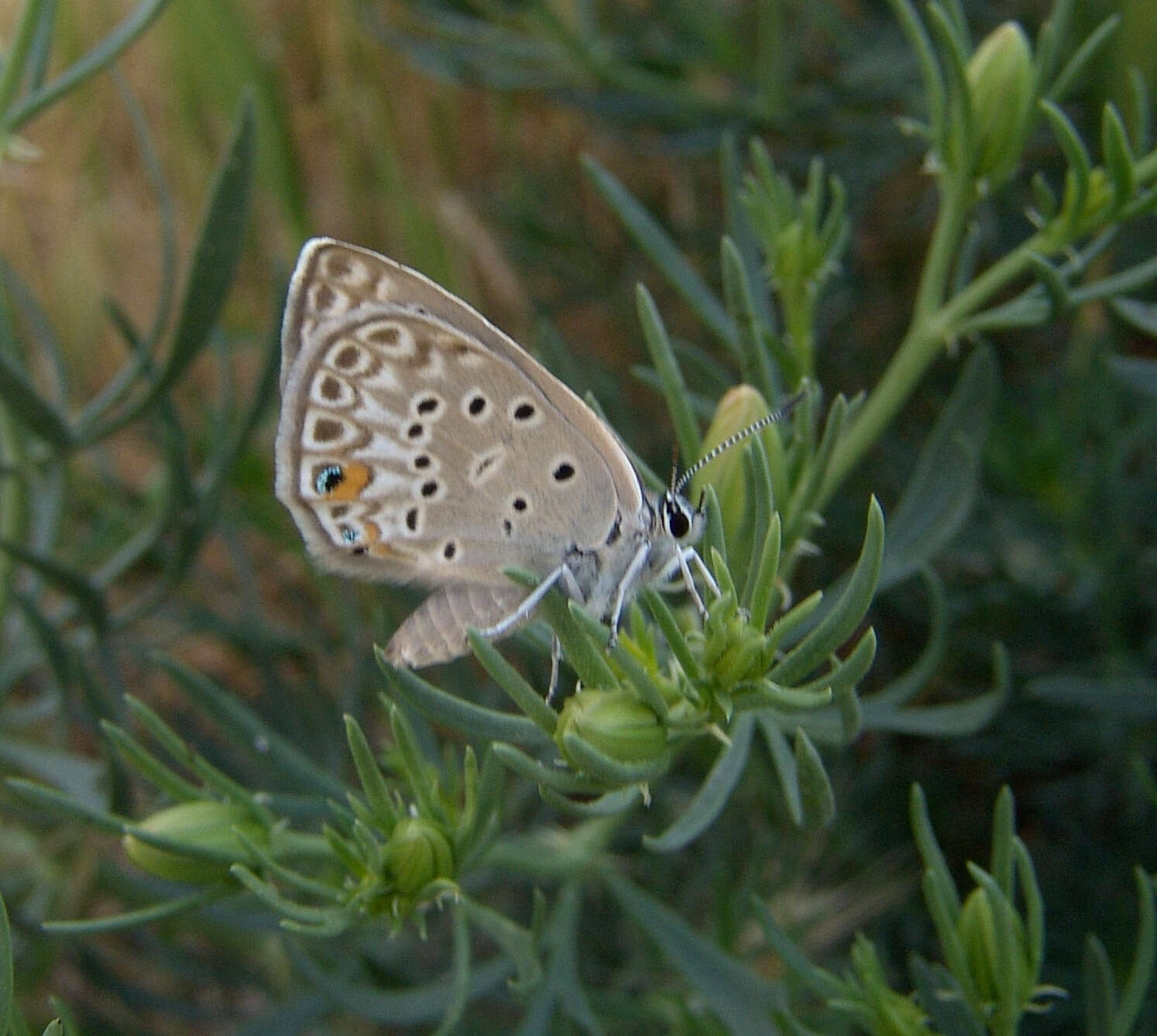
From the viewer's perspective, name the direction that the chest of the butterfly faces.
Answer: to the viewer's right
